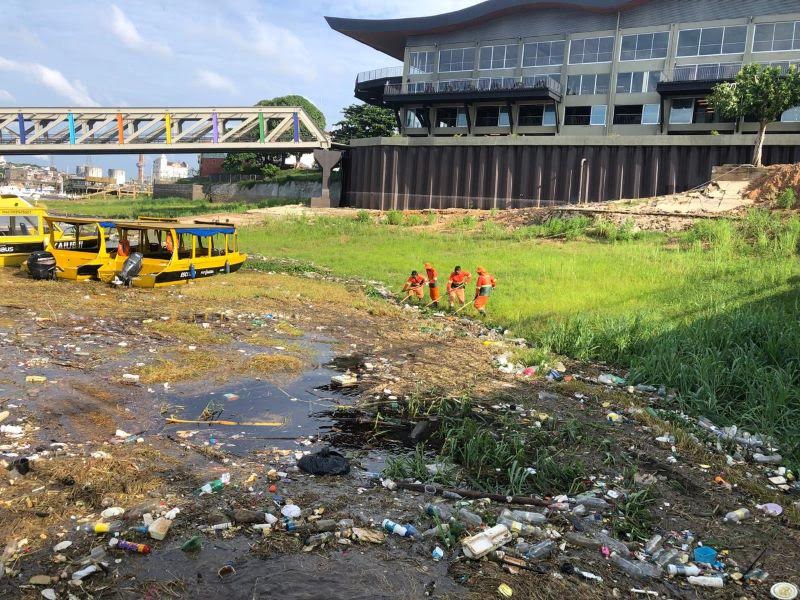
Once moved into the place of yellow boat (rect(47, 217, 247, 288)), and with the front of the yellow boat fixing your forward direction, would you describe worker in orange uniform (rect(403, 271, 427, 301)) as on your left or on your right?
on your right

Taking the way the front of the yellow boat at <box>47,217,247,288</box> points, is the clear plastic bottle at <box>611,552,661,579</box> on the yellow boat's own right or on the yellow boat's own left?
on the yellow boat's own right

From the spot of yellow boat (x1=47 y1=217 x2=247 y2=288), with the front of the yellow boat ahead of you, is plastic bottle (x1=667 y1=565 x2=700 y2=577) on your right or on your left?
on your right

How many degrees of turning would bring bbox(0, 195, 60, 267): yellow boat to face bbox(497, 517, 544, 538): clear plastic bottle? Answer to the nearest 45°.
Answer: approximately 90° to its right

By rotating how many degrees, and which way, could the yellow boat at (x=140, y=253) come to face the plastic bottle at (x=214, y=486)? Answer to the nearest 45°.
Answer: approximately 135° to its right

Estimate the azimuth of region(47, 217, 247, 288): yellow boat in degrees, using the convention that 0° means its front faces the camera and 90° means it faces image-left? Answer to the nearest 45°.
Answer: approximately 225°

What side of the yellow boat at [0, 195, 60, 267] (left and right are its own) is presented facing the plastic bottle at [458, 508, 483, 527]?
right

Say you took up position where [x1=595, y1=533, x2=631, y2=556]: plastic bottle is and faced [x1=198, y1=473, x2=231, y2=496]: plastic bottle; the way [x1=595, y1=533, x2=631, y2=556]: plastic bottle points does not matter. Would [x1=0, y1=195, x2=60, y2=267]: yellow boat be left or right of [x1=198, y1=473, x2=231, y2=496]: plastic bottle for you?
right

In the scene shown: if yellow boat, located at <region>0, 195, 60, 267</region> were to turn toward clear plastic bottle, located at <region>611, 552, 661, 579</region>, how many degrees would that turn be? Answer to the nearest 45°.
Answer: approximately 90° to its right

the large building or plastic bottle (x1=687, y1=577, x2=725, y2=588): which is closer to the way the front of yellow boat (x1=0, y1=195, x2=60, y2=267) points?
the large building

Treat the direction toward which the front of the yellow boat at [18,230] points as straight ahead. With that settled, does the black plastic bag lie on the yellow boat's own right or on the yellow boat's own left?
on the yellow boat's own right

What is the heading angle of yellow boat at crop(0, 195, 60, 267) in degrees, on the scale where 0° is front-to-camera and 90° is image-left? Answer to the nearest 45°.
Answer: approximately 270°

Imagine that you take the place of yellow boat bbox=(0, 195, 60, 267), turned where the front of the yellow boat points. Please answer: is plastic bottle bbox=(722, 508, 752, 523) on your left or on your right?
on your right
